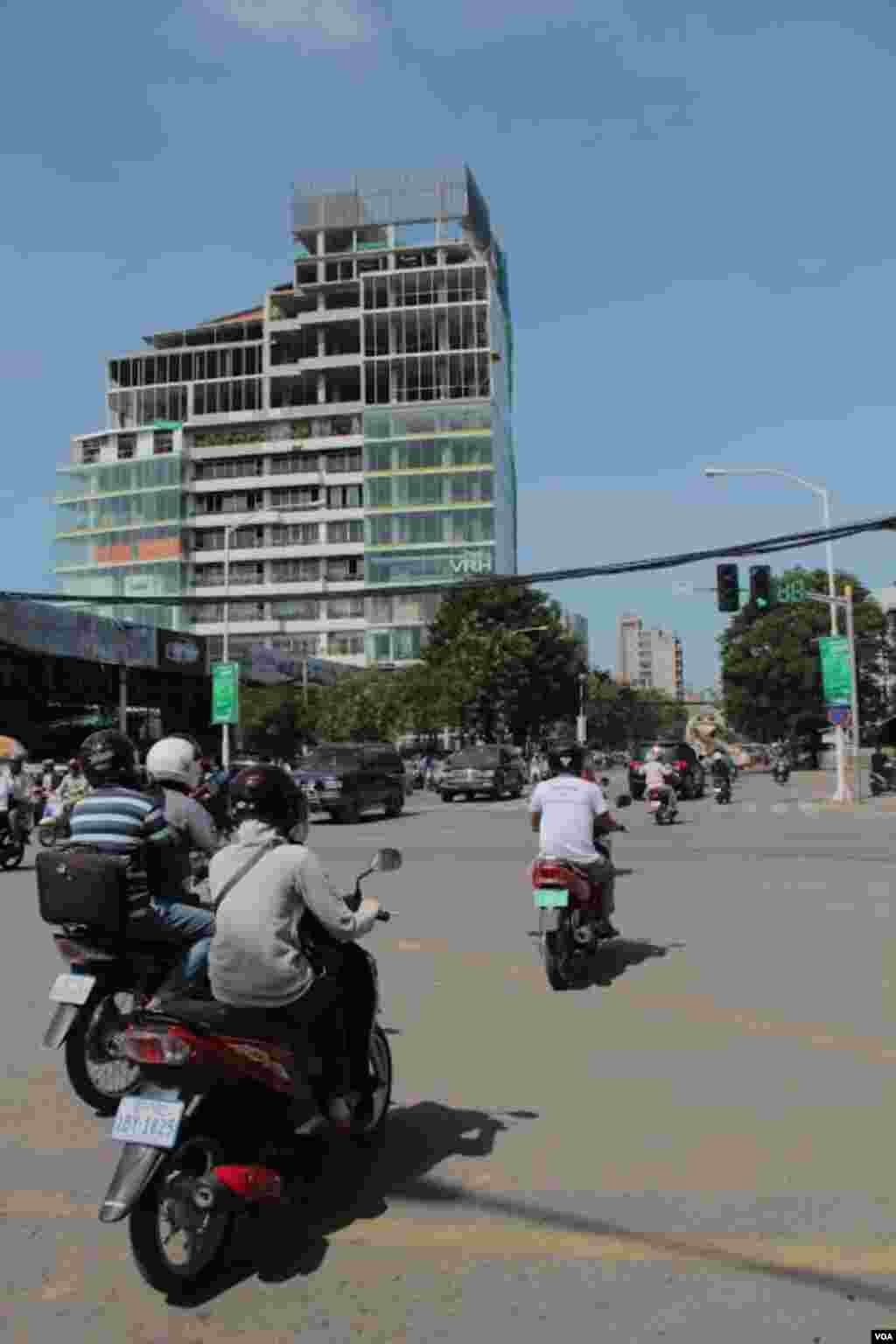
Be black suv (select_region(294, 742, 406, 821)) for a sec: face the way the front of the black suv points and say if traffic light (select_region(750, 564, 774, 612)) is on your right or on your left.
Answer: on your left

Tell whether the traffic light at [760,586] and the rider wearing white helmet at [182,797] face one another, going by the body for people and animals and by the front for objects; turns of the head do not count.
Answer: yes

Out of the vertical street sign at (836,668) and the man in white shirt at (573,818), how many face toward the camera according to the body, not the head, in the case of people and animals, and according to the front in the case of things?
1

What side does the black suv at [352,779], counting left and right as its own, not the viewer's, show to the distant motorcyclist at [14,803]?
front

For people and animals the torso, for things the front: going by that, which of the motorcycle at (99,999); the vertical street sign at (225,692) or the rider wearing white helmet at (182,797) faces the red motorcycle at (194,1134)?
the vertical street sign

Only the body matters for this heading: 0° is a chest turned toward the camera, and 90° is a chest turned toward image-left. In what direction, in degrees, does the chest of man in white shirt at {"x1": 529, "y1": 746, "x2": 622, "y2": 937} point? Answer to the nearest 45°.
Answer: approximately 225°

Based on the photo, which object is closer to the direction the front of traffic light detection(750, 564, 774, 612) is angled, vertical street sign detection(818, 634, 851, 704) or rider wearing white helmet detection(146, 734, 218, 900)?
the rider wearing white helmet

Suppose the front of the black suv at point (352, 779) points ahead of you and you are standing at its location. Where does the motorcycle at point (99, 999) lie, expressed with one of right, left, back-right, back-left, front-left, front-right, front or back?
front-left

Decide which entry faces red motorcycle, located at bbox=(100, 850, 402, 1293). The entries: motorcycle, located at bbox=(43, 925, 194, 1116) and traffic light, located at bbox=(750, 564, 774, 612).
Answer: the traffic light

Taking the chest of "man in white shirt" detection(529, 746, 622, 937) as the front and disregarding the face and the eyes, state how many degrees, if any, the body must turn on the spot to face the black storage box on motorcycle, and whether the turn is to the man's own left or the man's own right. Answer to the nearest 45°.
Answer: approximately 180°

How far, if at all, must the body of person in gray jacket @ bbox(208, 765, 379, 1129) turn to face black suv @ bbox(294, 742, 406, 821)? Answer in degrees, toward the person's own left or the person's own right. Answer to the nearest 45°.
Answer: approximately 45° to the person's own left

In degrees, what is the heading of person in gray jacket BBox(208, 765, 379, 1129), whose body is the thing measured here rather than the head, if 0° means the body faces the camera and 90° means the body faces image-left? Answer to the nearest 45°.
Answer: approximately 225°

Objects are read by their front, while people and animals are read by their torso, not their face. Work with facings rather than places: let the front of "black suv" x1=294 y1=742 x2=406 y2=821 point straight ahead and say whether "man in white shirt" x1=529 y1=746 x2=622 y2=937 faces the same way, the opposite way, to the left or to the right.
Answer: the opposite way

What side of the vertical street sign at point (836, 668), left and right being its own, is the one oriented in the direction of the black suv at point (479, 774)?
right

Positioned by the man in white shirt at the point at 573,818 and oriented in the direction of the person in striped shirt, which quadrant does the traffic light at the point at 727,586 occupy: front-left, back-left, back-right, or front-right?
back-right

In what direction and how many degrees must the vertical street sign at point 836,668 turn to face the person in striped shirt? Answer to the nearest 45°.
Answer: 0° — it already faces them

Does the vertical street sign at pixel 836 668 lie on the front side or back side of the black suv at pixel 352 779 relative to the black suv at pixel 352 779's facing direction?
on the back side
